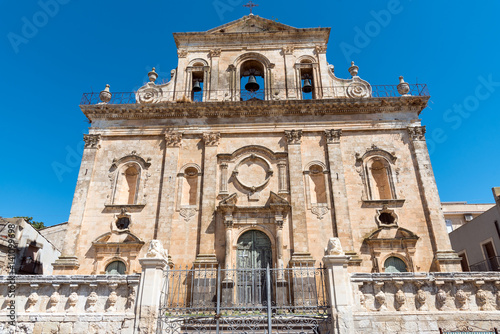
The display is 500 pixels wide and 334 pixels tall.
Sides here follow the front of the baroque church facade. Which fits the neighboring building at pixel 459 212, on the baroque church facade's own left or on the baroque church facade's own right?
on the baroque church facade's own left

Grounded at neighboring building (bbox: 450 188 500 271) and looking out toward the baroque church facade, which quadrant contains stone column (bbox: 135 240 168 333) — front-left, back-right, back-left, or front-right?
front-left

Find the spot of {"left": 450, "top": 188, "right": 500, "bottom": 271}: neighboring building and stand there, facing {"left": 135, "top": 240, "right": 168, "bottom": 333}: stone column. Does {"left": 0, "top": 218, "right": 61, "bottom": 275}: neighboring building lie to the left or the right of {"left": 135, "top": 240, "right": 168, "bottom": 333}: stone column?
right

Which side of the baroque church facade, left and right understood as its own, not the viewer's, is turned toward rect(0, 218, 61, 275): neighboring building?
right

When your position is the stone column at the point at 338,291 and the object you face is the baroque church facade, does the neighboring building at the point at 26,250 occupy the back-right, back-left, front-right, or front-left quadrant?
front-left

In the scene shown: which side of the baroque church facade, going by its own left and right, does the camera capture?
front

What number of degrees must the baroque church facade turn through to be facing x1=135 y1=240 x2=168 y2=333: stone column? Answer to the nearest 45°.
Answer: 0° — it already faces it

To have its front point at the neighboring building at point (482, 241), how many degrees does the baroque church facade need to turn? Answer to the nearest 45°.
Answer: approximately 90° to its left

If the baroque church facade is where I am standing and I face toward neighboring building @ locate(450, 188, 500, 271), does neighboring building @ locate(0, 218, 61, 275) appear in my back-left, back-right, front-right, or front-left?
back-left

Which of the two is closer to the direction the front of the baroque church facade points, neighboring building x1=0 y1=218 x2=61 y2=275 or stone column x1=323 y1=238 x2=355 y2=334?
the stone column

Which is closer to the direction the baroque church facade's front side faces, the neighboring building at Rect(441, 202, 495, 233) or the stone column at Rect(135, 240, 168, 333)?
the stone column

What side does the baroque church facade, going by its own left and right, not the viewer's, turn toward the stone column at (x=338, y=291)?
front

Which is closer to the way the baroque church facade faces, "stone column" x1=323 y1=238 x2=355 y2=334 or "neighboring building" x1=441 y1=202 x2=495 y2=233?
the stone column
